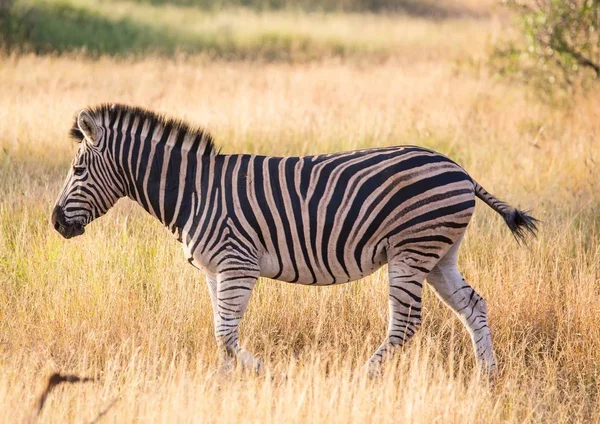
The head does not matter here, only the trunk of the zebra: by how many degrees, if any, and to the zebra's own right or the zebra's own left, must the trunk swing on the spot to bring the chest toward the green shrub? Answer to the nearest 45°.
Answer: approximately 135° to the zebra's own right

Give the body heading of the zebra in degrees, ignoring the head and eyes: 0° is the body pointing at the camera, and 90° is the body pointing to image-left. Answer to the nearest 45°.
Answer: approximately 90°
